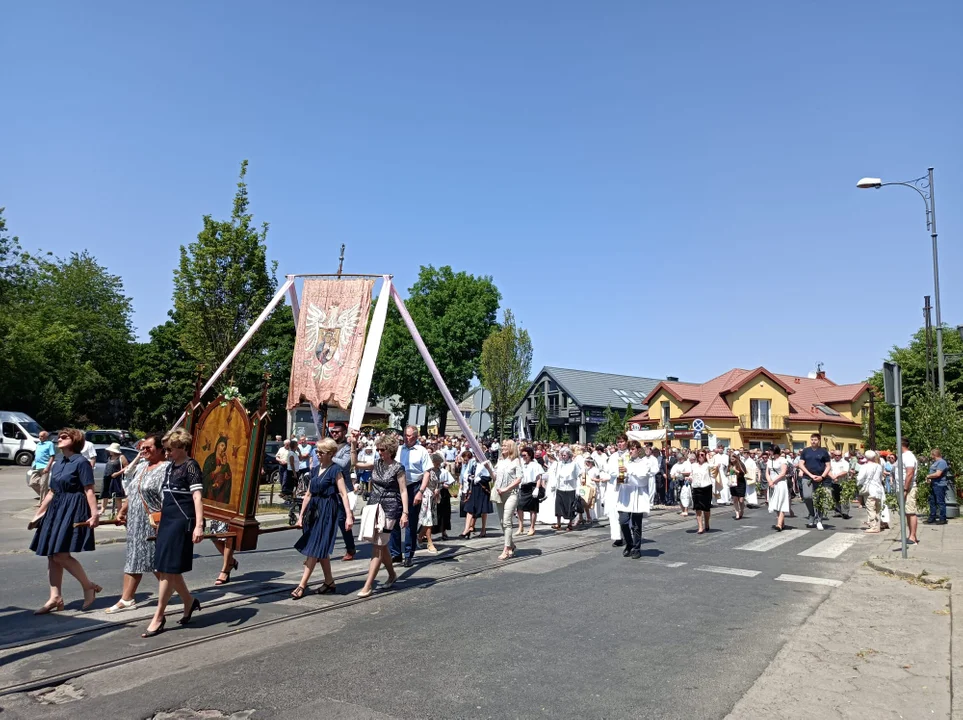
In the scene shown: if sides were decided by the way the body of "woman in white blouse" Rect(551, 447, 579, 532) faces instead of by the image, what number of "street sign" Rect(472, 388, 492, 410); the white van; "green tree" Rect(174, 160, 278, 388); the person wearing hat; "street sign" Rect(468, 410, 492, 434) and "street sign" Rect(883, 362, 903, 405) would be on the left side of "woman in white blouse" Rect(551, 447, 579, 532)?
1

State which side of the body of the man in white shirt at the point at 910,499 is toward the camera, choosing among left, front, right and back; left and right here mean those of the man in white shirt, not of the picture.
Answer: left

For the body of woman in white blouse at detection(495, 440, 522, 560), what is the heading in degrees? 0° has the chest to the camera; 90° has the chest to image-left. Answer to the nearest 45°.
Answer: approximately 45°

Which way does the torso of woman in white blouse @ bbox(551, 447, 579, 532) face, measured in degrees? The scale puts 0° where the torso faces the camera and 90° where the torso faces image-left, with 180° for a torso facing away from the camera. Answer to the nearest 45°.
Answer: approximately 45°

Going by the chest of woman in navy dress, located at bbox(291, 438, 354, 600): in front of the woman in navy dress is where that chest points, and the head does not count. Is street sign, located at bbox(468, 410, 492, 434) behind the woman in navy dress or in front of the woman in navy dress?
behind

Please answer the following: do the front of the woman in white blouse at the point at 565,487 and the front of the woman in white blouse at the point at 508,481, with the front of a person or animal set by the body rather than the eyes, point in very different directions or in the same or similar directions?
same or similar directions

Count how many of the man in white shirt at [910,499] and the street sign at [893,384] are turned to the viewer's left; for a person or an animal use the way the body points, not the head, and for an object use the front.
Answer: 1

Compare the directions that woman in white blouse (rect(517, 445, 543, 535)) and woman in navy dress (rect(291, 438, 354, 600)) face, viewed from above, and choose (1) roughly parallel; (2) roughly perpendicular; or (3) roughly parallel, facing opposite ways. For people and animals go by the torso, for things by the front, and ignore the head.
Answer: roughly parallel

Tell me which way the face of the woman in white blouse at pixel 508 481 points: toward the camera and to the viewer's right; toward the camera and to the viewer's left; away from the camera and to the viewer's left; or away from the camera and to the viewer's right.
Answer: toward the camera and to the viewer's left

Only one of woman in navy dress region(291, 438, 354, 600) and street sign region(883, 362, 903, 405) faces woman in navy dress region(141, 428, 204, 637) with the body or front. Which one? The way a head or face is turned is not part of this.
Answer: woman in navy dress region(291, 438, 354, 600)

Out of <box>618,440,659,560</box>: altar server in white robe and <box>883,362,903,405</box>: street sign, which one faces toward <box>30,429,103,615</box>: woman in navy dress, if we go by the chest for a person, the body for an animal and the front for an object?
the altar server in white robe

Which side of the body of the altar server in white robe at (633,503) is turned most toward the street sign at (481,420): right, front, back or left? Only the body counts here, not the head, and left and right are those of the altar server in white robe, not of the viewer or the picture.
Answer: right

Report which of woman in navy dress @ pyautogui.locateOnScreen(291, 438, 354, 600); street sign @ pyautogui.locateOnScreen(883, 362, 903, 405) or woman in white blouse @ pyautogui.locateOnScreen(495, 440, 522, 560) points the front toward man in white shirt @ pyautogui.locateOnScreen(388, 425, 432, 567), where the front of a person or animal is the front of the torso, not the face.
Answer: the woman in white blouse
